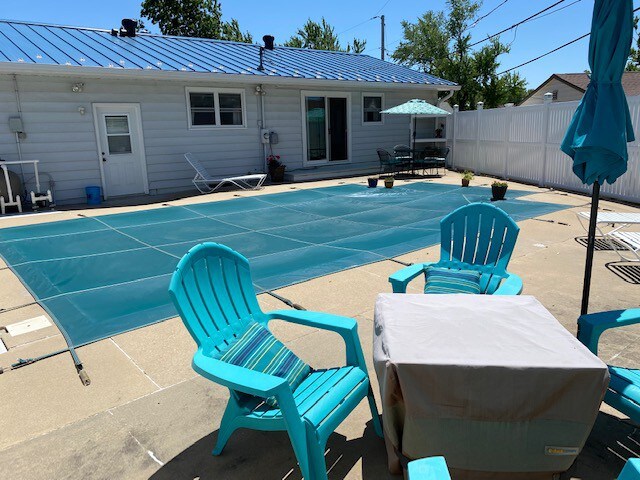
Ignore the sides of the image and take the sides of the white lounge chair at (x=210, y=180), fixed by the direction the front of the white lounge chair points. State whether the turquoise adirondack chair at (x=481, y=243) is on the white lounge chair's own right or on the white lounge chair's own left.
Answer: on the white lounge chair's own right

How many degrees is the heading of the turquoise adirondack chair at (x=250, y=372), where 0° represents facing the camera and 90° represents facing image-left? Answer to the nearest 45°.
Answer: approximately 315°

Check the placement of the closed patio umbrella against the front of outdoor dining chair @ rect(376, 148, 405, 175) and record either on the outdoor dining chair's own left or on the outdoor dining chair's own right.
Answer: on the outdoor dining chair's own right

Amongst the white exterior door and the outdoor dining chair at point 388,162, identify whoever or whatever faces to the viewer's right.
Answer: the outdoor dining chair

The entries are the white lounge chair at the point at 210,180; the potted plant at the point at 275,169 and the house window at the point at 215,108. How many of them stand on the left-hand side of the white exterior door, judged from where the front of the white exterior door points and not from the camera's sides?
3

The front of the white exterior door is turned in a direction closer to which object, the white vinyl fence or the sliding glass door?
the white vinyl fence

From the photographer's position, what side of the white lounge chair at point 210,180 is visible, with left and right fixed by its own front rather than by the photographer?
right

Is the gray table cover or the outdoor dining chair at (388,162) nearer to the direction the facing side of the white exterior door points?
the gray table cover

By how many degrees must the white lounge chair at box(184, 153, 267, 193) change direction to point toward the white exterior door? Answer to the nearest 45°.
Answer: approximately 180°

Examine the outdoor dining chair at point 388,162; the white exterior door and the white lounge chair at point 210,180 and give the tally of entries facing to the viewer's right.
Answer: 2

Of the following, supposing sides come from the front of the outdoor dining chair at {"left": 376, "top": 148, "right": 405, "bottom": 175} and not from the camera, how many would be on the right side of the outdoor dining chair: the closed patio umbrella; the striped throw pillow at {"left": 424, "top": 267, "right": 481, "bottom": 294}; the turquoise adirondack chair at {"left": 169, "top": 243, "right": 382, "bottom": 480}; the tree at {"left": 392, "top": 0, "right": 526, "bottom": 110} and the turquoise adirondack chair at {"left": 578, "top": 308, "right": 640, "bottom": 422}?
4

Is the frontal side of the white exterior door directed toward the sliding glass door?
no

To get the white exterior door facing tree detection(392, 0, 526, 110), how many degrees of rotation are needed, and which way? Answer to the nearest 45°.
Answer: approximately 135° to its left

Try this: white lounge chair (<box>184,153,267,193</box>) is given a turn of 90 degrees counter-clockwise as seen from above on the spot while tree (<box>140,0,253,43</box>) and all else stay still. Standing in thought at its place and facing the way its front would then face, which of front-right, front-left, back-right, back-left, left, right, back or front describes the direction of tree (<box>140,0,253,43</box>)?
front

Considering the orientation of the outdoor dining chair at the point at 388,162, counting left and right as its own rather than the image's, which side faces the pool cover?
right

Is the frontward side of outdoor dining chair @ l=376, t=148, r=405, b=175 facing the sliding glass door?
no

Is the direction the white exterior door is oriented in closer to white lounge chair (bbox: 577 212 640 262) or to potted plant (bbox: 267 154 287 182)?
the white lounge chair

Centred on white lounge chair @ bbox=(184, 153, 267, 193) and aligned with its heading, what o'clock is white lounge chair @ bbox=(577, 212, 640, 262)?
white lounge chair @ bbox=(577, 212, 640, 262) is roughly at 2 o'clock from white lounge chair @ bbox=(184, 153, 267, 193).

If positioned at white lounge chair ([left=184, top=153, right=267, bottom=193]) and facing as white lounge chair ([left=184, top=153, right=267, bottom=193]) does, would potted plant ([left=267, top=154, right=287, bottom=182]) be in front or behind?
in front

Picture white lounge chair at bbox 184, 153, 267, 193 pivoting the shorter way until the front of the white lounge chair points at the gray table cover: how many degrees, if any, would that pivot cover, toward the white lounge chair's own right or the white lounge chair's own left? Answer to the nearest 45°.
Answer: approximately 90° to the white lounge chair's own right

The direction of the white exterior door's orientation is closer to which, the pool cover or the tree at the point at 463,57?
the pool cover

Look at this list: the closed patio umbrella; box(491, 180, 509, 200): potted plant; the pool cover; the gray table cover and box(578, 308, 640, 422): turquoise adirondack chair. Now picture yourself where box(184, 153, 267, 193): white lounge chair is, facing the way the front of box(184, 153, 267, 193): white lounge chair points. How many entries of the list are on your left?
0
